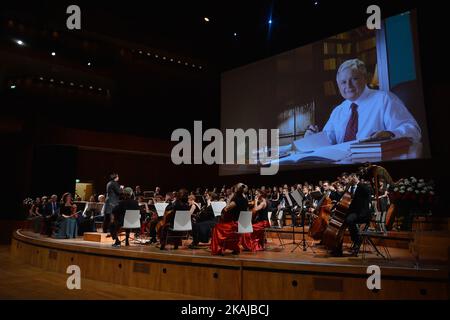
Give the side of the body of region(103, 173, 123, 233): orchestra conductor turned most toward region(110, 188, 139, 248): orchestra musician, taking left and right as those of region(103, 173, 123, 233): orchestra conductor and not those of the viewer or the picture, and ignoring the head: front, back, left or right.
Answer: right

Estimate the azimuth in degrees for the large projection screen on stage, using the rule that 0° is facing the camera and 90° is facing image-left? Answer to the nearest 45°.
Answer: approximately 45°

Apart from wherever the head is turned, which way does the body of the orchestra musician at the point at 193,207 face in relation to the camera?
to the viewer's left

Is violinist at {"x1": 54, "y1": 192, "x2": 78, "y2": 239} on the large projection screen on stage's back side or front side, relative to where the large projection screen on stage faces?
on the front side

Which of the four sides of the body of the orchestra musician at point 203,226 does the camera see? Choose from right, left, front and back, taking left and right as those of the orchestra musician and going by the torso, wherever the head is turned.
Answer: left

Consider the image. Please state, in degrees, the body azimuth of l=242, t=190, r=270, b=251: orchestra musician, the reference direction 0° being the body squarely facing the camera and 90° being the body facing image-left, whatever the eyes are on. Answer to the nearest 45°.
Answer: approximately 90°

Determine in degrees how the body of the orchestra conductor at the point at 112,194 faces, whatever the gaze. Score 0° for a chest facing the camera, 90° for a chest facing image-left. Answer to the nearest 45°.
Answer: approximately 270°

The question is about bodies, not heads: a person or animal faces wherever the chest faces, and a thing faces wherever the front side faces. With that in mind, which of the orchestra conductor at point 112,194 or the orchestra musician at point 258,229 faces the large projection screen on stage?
the orchestra conductor at point 112,194

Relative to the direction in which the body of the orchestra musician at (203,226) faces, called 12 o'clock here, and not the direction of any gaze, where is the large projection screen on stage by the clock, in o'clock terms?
The large projection screen on stage is roughly at 5 o'clock from the orchestra musician.
